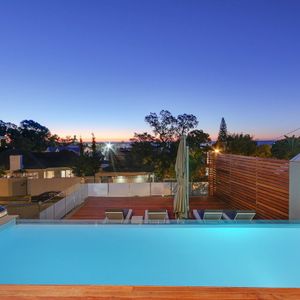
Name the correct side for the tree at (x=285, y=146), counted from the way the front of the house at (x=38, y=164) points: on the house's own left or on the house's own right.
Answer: on the house's own left

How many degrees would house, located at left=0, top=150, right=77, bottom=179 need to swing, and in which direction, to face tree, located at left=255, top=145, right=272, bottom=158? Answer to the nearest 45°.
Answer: approximately 90° to its left

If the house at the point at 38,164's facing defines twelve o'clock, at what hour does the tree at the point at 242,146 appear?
The tree is roughly at 10 o'clock from the house.

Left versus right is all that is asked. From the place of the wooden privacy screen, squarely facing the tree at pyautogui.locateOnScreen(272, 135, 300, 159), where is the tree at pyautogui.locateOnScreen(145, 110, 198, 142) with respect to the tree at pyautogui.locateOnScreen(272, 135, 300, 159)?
left

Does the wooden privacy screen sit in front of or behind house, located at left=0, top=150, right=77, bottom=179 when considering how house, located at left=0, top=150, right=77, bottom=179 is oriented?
in front

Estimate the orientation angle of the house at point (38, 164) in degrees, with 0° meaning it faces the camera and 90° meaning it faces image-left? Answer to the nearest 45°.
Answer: approximately 0°

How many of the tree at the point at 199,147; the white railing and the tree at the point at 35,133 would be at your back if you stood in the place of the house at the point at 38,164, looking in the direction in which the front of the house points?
1

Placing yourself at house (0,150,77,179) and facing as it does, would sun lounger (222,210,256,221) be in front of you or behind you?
in front

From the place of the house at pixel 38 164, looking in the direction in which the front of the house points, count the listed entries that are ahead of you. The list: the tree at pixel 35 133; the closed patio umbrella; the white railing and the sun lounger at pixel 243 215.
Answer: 3

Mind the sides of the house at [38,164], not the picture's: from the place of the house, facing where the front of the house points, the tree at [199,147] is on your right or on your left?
on your left

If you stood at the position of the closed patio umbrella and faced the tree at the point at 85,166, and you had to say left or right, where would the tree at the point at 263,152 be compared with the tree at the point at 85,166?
right

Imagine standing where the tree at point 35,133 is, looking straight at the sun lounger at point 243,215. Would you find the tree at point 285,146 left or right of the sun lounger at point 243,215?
left

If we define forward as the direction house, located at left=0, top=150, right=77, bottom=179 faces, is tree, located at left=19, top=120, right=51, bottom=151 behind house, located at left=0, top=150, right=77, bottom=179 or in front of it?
behind

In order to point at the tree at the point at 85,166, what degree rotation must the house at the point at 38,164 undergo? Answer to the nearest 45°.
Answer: approximately 45° to its left
